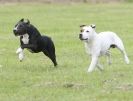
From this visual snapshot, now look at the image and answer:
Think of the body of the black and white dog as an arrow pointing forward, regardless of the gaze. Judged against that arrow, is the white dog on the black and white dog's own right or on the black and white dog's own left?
on the black and white dog's own left

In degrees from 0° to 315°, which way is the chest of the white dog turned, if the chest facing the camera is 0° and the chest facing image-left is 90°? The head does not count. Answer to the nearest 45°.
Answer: approximately 45°

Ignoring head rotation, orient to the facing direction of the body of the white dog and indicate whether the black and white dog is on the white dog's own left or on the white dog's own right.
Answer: on the white dog's own right

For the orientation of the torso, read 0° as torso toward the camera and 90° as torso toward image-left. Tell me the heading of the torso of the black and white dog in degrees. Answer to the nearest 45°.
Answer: approximately 45°
